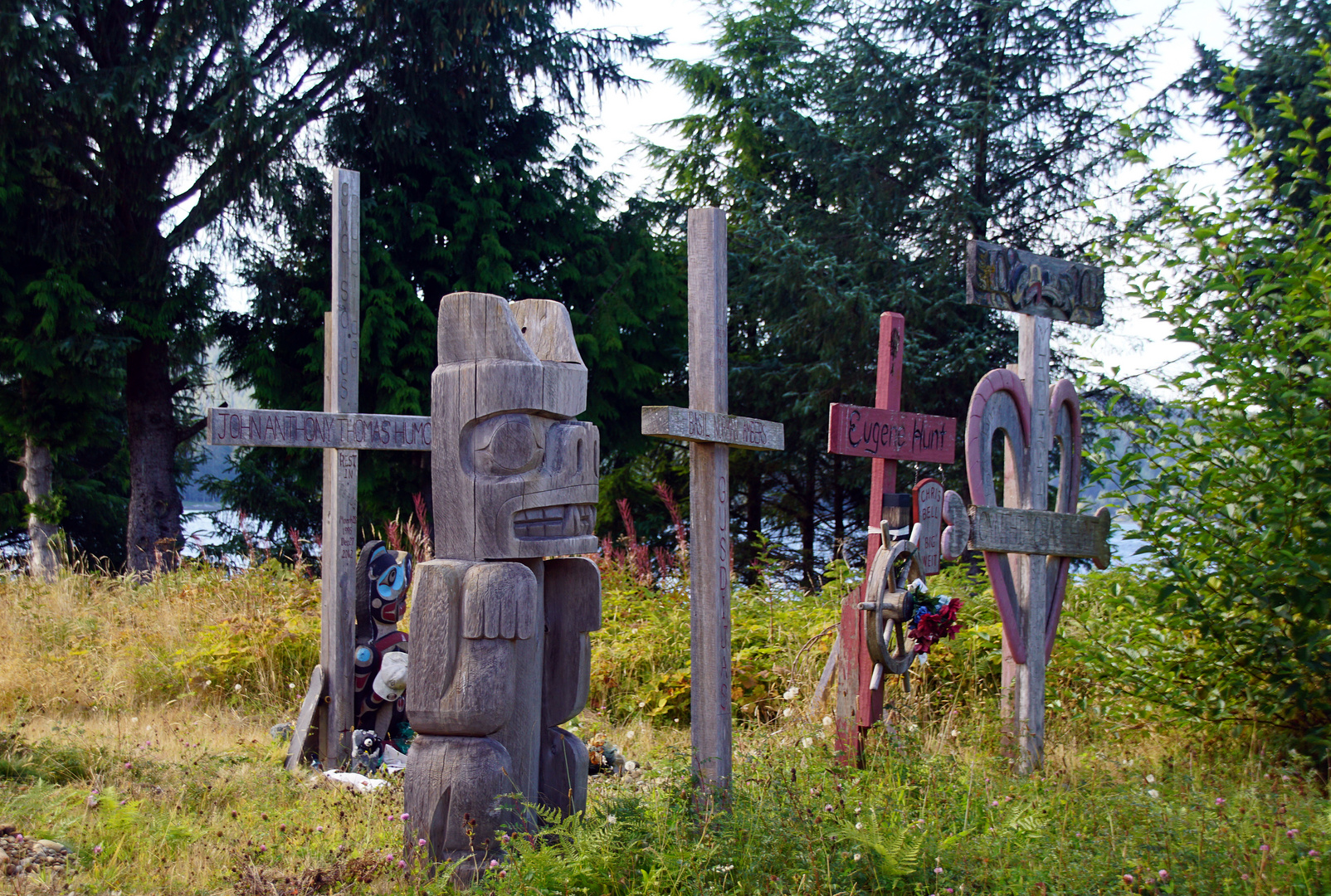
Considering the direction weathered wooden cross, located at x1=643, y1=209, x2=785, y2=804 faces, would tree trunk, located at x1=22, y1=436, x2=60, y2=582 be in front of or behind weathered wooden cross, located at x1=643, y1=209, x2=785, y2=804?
behind

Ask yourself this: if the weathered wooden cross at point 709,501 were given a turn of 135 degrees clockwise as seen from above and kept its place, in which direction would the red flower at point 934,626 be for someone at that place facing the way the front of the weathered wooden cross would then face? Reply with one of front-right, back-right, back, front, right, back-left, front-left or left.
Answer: back-right

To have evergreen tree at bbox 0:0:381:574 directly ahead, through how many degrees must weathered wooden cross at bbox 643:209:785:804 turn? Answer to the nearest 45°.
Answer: approximately 180°

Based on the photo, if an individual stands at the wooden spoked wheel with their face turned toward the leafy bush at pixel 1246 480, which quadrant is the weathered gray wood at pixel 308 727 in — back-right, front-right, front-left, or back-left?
back-left

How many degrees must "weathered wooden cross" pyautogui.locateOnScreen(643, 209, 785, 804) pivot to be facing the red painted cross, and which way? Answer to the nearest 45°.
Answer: approximately 90° to its left

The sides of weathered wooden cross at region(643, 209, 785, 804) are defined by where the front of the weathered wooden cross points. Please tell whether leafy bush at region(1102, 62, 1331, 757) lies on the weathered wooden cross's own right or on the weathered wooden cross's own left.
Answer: on the weathered wooden cross's own left

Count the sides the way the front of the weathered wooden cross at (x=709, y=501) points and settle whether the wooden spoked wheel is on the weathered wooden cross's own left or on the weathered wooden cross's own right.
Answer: on the weathered wooden cross's own left

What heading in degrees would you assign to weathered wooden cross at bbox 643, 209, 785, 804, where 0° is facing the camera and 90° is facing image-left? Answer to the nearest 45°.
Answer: approximately 315°

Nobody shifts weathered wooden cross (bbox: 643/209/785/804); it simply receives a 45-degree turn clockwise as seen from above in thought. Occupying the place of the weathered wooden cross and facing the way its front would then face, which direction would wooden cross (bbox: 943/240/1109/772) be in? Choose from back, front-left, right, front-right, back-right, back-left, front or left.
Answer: back-left
